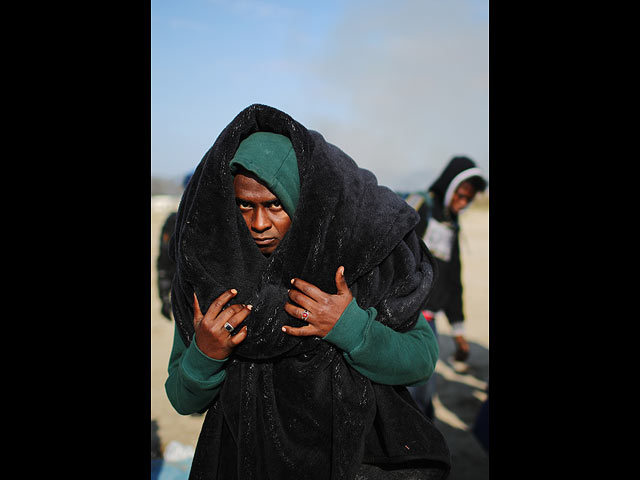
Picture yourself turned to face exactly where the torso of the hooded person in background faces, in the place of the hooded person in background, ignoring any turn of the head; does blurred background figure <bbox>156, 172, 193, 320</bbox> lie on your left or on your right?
on your right
